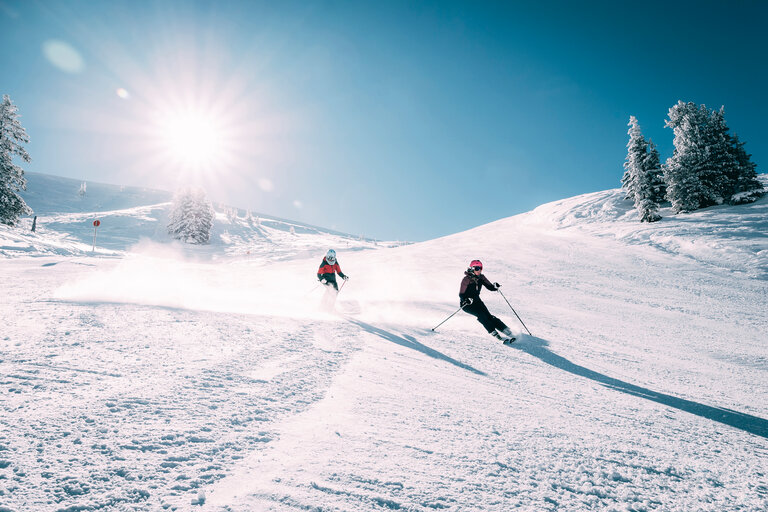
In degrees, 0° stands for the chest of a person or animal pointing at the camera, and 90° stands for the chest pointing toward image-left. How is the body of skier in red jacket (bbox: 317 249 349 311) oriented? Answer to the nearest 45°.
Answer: approximately 0°

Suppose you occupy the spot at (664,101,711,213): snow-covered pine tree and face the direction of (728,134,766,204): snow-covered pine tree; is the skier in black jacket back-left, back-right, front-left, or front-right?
back-right

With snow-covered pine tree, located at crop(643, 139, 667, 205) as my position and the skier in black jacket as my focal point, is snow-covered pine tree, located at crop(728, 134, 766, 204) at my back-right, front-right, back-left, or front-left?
back-left

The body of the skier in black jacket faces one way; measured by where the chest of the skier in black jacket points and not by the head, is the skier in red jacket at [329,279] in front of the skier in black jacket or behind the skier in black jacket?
behind

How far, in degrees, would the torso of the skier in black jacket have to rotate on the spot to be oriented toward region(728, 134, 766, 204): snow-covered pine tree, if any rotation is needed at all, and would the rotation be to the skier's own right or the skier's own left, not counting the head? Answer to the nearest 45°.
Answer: approximately 90° to the skier's own left

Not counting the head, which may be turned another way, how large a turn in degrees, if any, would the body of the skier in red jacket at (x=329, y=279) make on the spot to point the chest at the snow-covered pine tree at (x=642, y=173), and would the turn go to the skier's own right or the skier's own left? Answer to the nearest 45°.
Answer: approximately 135° to the skier's own left

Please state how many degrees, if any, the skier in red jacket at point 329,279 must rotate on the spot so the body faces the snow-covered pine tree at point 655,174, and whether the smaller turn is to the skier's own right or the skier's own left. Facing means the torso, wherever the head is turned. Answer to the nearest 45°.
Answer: approximately 135° to the skier's own left

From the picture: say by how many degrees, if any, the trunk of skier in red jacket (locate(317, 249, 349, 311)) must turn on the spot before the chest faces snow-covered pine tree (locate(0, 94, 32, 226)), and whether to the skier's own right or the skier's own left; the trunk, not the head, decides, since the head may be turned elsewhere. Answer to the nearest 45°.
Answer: approximately 135° to the skier's own right

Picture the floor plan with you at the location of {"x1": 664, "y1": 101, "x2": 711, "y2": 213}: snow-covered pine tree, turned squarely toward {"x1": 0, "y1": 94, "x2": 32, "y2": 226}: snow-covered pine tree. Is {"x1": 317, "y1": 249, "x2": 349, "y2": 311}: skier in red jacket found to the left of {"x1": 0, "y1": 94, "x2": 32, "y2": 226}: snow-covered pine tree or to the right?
left
